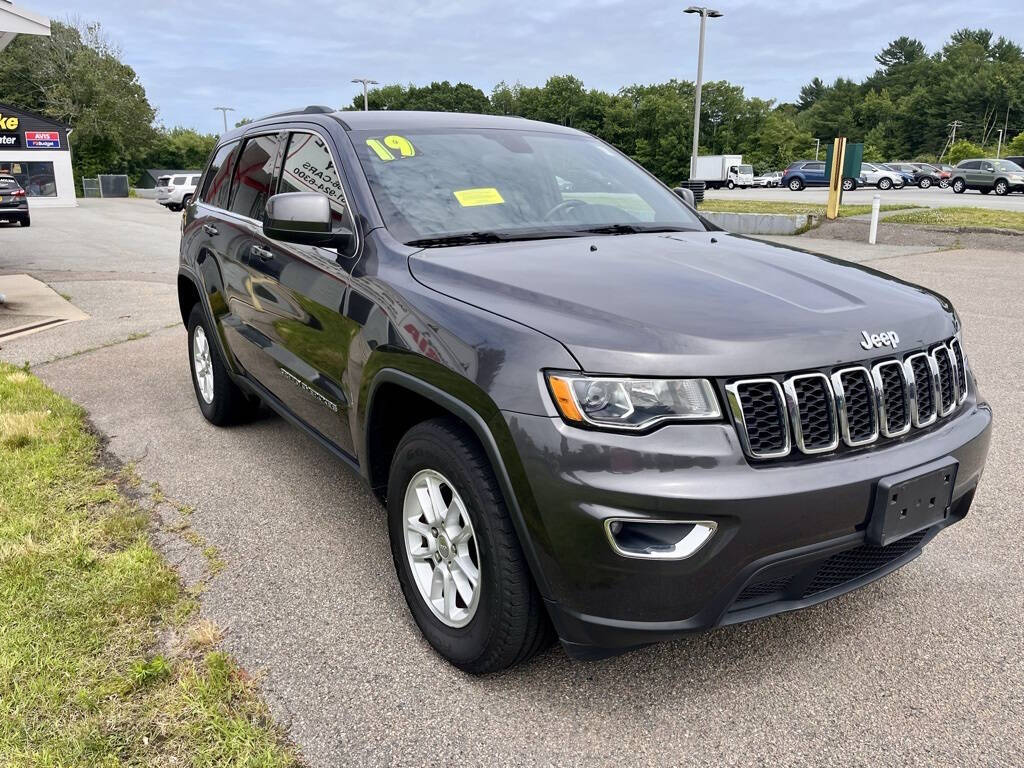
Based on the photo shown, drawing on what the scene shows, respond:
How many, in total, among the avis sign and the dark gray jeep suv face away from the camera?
0

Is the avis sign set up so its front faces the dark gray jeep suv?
yes

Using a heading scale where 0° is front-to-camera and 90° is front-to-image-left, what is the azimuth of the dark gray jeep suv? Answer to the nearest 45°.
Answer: approximately 315°

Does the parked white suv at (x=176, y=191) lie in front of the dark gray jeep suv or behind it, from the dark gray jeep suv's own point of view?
behind

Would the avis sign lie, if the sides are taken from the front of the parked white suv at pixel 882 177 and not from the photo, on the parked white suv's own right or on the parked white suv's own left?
on the parked white suv's own right

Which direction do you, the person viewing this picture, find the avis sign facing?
facing the viewer

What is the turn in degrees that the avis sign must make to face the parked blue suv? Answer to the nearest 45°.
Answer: approximately 90° to its left

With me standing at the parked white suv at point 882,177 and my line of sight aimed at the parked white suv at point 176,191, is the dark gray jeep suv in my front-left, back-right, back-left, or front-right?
front-left

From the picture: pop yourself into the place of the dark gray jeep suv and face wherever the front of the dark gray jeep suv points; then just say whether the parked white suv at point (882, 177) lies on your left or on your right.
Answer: on your left
